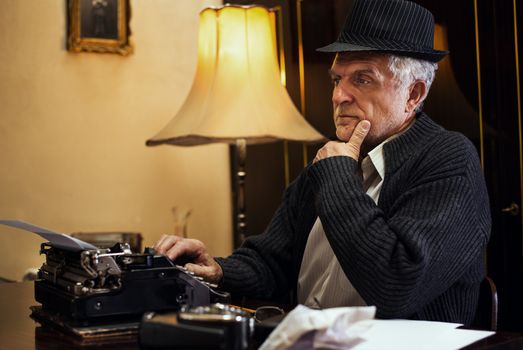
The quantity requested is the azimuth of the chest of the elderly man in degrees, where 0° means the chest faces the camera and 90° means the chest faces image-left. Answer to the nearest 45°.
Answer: approximately 45°

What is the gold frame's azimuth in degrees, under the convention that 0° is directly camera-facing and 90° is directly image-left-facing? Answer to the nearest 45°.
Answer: approximately 0°

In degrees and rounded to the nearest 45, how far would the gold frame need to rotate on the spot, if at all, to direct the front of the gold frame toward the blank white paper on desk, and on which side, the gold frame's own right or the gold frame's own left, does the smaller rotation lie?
0° — it already faces it

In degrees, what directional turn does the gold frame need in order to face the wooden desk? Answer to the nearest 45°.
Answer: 0° — it already faces it
